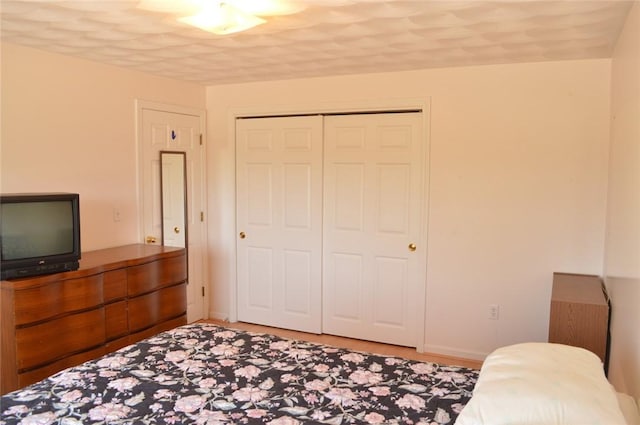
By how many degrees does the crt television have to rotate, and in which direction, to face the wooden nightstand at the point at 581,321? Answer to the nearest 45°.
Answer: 0° — it already faces it

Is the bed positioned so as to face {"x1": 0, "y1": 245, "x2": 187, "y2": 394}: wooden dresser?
yes

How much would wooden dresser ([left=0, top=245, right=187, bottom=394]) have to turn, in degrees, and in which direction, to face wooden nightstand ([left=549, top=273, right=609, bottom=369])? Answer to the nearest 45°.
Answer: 0° — it already faces it

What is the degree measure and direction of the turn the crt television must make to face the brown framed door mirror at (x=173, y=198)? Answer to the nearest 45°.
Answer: approximately 90° to its left

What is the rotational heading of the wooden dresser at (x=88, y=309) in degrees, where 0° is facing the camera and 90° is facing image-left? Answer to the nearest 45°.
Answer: approximately 315°

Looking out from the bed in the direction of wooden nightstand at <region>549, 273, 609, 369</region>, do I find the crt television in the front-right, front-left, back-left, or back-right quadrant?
back-left

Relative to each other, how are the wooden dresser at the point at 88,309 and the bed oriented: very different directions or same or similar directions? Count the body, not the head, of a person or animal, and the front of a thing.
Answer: very different directions

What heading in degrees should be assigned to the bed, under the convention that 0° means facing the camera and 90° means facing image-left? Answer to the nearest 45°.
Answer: approximately 135°

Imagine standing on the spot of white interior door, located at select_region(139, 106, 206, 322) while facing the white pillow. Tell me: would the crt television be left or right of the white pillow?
right

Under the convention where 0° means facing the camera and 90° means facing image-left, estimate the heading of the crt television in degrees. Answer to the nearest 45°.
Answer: approximately 315°

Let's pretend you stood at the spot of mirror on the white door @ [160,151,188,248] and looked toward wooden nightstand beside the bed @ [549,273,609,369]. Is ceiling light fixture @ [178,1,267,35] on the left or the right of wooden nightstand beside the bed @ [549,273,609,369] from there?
right

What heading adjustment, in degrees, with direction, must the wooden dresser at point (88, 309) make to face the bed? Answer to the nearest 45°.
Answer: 0° — it already faces it
